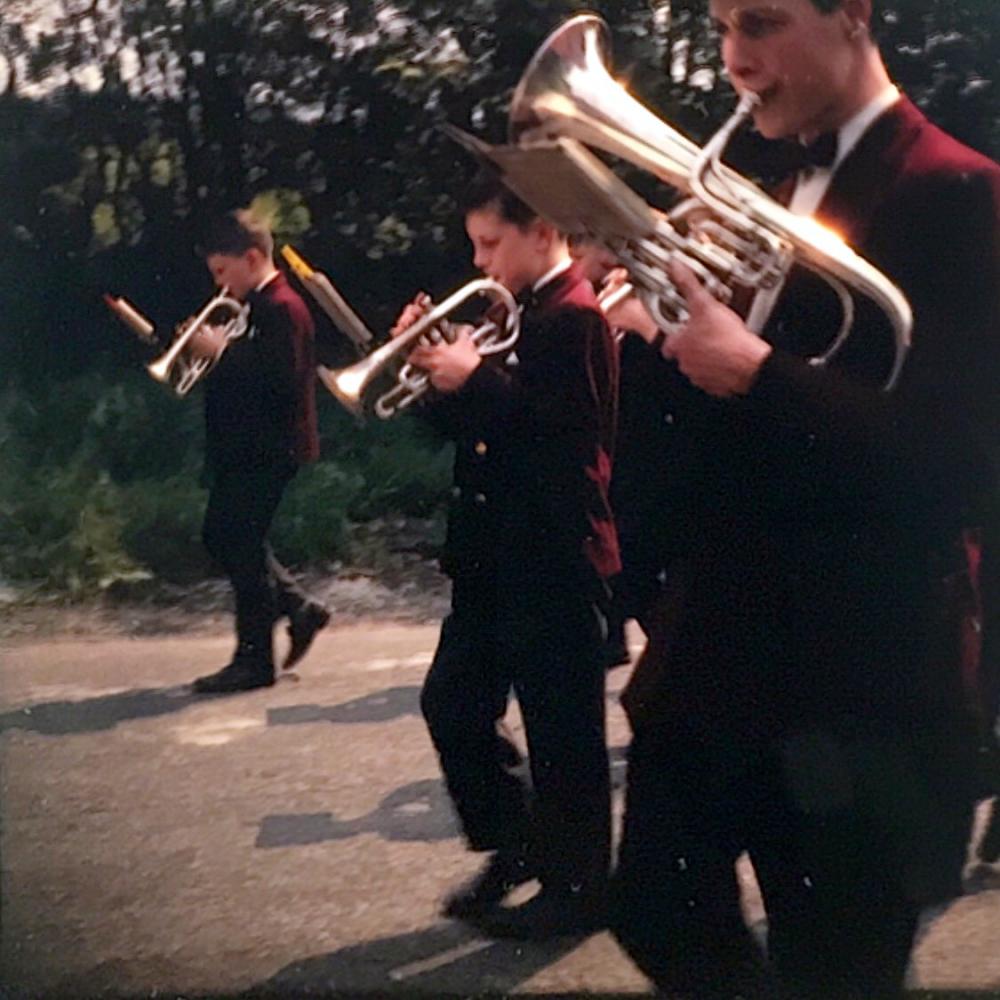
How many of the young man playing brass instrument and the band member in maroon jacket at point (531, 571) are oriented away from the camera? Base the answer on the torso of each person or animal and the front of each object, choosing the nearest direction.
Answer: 0

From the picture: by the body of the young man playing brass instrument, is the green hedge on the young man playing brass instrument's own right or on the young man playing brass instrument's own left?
on the young man playing brass instrument's own right

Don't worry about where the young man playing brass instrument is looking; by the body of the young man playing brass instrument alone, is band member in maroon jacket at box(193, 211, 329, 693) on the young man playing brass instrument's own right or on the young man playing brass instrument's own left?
on the young man playing brass instrument's own right

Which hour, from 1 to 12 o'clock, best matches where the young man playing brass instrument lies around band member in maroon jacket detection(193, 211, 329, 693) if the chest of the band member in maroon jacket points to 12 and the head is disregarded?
The young man playing brass instrument is roughly at 8 o'clock from the band member in maroon jacket.

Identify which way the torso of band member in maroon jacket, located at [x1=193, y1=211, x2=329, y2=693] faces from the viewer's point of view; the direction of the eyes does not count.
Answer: to the viewer's left

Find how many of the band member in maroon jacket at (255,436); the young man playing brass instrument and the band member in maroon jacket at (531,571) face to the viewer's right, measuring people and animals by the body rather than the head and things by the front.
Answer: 0

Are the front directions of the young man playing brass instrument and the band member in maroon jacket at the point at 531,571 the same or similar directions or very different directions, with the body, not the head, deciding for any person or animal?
same or similar directions

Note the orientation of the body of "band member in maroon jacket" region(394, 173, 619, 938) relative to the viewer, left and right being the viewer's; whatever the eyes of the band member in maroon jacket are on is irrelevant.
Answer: facing the viewer and to the left of the viewer
